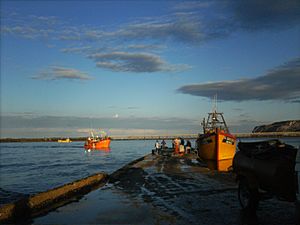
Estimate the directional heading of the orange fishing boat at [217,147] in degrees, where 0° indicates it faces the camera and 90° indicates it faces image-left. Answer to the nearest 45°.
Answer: approximately 0°

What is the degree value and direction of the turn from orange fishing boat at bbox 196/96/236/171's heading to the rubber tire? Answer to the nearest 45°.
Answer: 0° — it already faces it

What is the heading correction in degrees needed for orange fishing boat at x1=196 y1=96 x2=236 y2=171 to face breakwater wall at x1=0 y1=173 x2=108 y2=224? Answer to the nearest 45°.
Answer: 0° — it already faces it
